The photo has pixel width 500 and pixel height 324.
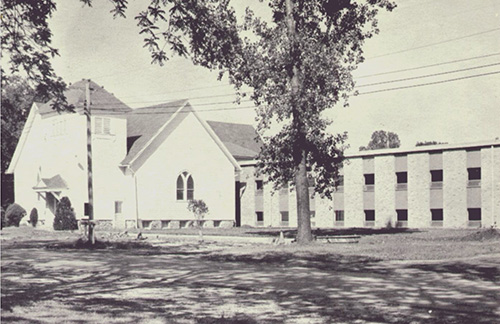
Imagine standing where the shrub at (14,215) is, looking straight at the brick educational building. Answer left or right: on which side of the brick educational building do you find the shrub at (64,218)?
right

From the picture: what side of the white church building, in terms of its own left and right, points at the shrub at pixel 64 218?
front

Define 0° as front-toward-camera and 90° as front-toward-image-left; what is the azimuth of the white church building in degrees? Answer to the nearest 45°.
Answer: approximately 45°

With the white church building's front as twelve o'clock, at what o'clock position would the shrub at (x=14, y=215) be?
The shrub is roughly at 2 o'clock from the white church building.

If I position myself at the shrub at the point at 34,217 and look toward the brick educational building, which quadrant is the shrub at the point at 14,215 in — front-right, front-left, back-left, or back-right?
back-left
